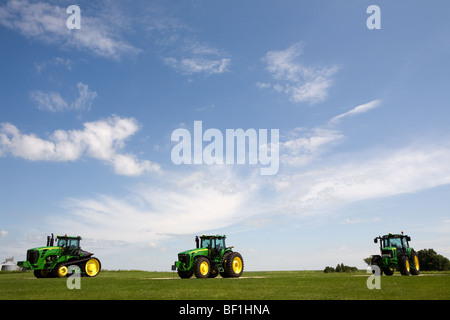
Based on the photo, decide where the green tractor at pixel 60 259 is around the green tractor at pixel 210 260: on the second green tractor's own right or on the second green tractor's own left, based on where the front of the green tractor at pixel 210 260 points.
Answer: on the second green tractor's own right

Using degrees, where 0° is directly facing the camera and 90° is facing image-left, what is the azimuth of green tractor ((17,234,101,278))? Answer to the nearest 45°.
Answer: approximately 45°

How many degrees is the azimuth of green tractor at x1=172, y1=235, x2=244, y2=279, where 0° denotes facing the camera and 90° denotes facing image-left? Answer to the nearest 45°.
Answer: approximately 45°

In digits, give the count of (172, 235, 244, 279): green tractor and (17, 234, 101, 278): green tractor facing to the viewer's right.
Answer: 0

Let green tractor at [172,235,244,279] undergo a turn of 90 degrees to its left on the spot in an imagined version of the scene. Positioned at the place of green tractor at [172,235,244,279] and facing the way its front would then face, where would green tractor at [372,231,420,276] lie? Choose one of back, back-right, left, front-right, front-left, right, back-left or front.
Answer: front-left
